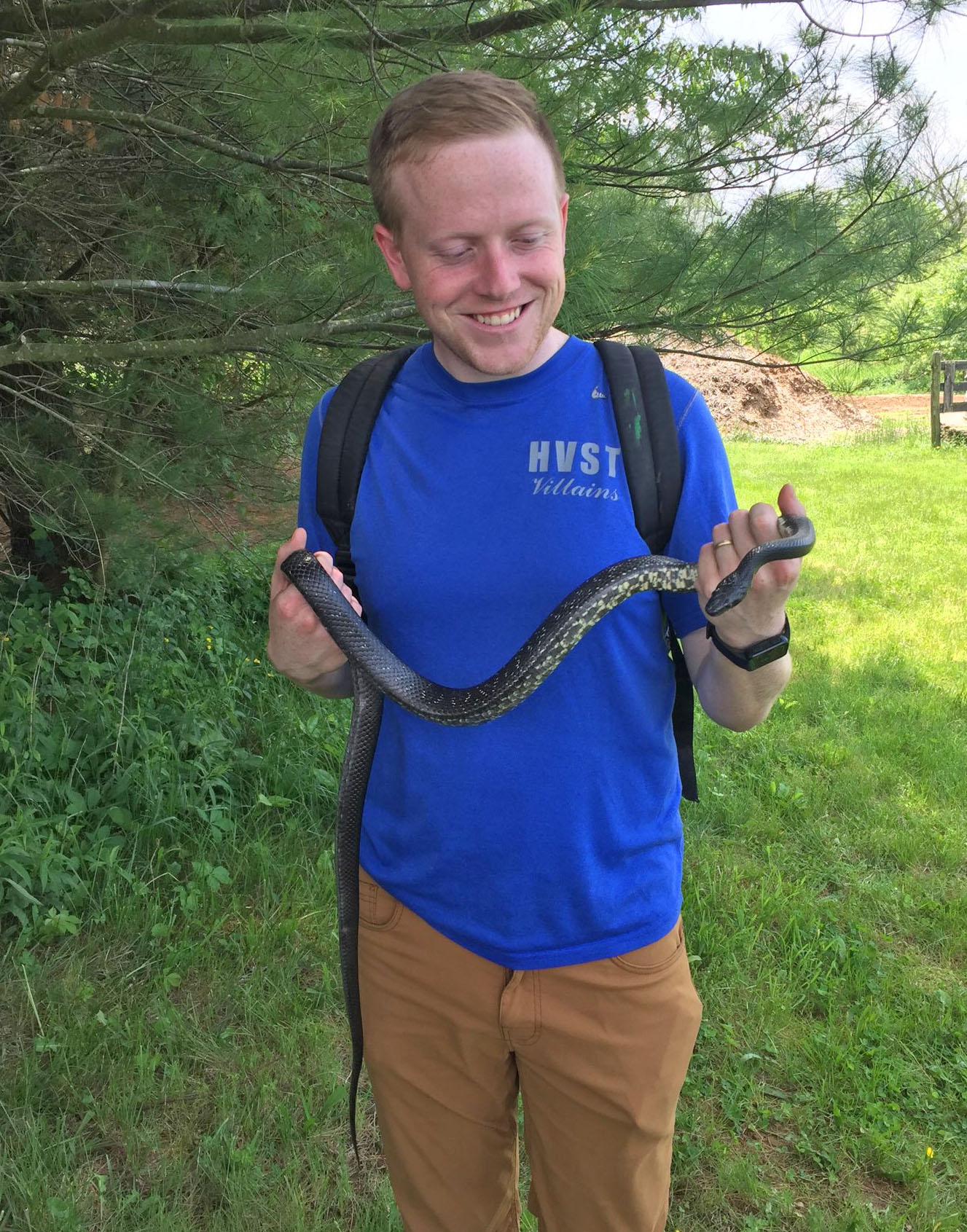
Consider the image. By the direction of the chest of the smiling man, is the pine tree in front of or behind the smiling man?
behind

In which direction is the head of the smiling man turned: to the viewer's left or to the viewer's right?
to the viewer's right

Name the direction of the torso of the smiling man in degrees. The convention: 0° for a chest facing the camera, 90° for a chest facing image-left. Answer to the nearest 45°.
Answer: approximately 0°

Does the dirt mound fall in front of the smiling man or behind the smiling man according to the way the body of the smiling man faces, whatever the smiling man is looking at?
behind
